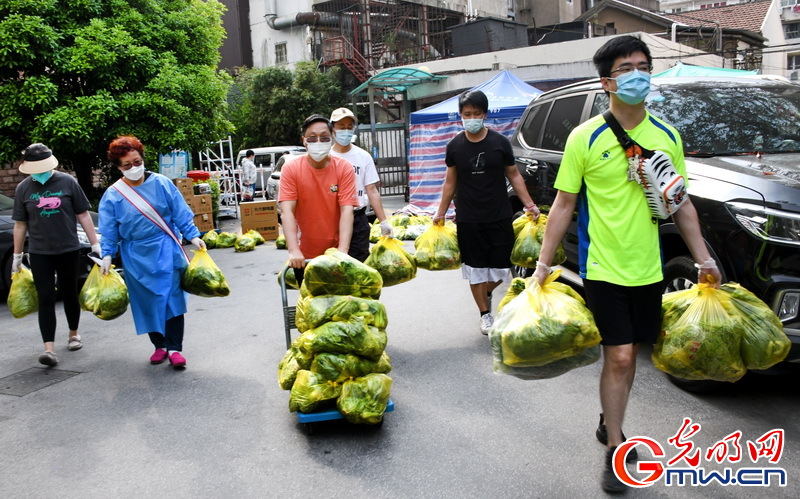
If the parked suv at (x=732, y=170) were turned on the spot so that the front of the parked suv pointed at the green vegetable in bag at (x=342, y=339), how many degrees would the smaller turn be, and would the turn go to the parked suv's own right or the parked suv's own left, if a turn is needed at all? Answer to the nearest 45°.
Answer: approximately 90° to the parked suv's own right

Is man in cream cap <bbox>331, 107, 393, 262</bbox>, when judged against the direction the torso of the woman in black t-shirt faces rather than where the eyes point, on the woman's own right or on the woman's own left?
on the woman's own left

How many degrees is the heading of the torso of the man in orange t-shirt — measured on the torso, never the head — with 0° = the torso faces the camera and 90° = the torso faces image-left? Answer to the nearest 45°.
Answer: approximately 0°

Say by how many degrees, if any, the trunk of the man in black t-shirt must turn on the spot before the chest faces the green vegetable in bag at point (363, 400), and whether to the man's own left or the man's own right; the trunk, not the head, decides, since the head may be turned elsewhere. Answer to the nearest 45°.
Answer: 0° — they already face it

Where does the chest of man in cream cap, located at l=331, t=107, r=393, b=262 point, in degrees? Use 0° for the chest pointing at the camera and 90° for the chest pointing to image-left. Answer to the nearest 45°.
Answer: approximately 0°

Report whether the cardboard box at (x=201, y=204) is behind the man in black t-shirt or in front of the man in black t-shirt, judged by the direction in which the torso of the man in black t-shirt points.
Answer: behind

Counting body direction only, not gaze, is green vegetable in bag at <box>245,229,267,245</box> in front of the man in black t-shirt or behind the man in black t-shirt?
behind

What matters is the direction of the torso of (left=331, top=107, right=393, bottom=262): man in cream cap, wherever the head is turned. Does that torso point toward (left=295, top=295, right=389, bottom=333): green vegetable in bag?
yes

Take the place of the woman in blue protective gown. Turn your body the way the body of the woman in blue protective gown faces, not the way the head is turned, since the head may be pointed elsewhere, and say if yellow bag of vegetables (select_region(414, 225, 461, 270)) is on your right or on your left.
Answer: on your left

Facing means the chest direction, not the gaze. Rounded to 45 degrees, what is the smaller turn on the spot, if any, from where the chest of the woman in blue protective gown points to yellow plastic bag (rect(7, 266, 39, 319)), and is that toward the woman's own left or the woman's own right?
approximately 135° to the woman's own right

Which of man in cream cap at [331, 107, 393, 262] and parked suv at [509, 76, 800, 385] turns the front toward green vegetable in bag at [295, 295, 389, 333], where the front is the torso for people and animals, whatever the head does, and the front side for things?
the man in cream cap
